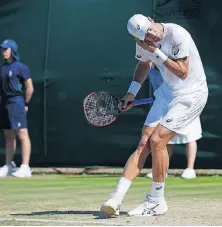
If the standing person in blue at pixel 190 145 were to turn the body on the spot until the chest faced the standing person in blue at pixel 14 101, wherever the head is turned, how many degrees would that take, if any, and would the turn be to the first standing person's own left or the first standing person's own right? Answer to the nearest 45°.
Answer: approximately 45° to the first standing person's own right

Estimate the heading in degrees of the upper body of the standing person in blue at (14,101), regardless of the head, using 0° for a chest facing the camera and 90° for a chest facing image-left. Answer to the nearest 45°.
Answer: approximately 45°

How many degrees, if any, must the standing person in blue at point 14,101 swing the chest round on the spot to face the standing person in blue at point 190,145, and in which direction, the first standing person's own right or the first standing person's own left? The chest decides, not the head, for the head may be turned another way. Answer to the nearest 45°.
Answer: approximately 90° to the first standing person's own left

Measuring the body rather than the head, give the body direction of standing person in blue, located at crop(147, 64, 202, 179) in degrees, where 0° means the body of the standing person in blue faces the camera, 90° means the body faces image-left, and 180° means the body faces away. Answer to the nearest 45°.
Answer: approximately 45°

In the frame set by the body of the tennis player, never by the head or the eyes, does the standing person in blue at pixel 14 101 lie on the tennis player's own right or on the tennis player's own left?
on the tennis player's own right

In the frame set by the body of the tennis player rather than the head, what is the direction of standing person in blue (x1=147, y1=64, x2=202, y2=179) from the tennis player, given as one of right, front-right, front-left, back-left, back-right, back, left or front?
back-right

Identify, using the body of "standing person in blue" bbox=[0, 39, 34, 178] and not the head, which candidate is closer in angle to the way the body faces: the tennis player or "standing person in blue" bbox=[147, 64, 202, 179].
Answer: the tennis player
